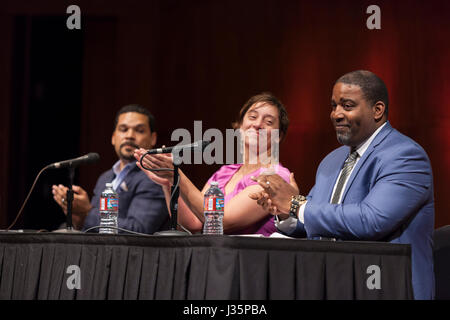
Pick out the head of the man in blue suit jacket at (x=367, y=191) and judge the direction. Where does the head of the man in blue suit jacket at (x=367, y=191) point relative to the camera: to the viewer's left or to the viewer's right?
to the viewer's left

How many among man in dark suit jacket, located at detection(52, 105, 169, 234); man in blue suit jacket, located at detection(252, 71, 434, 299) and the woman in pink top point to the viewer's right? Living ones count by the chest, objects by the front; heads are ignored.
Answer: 0

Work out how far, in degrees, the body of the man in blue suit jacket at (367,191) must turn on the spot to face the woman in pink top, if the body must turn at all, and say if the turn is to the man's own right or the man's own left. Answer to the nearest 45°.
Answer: approximately 90° to the man's own right

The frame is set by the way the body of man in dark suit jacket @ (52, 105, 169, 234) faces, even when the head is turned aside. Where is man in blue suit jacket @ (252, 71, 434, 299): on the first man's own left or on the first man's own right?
on the first man's own left

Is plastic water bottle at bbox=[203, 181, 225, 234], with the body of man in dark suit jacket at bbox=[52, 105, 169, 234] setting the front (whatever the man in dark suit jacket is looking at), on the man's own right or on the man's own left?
on the man's own left

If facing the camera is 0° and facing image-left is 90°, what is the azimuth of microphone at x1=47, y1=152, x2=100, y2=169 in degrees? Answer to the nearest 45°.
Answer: approximately 270°

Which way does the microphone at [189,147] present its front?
to the viewer's right

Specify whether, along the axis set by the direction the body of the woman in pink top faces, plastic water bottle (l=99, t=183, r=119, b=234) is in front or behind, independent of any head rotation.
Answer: in front
